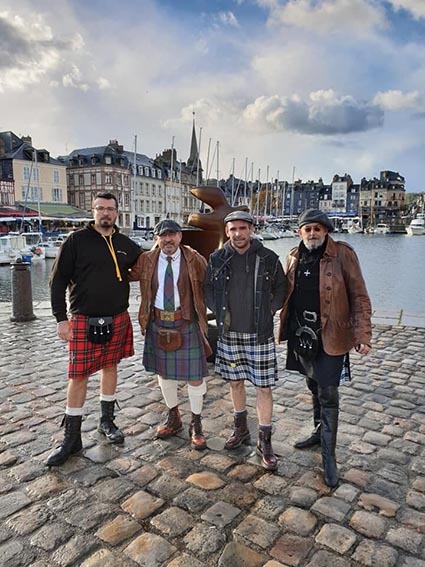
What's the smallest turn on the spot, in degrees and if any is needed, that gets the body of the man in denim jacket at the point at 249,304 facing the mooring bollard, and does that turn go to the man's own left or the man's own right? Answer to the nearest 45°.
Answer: approximately 135° to the man's own right

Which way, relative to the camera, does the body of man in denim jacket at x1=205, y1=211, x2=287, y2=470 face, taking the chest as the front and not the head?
toward the camera

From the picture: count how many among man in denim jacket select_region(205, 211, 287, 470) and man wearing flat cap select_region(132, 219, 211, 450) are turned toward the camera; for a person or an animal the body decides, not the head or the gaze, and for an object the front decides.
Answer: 2

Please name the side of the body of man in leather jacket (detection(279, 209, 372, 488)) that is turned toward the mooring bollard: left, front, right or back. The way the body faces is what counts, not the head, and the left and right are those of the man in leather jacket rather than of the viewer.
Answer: right

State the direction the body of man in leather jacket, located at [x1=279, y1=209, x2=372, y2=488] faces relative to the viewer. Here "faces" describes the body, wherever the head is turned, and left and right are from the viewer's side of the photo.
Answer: facing the viewer and to the left of the viewer

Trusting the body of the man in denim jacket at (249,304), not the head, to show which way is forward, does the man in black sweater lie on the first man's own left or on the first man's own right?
on the first man's own right

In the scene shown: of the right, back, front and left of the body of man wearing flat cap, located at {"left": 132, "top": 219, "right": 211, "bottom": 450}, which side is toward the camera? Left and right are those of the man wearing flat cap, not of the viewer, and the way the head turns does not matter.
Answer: front

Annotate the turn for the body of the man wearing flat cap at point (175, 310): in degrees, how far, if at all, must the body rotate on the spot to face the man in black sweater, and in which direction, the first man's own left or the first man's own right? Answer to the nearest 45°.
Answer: approximately 90° to the first man's own right

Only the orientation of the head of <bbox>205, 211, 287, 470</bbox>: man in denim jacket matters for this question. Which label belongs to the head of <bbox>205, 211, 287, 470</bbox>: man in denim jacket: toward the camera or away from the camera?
toward the camera

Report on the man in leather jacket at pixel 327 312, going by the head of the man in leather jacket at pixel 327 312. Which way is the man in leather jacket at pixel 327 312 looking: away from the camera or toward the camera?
toward the camera

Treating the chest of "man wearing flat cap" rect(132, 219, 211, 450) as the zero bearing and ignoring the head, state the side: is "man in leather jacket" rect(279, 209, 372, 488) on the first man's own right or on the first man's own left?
on the first man's own left

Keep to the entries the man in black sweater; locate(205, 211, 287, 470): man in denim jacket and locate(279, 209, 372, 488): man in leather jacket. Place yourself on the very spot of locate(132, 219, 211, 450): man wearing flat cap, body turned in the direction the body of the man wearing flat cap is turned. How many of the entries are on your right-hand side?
1
